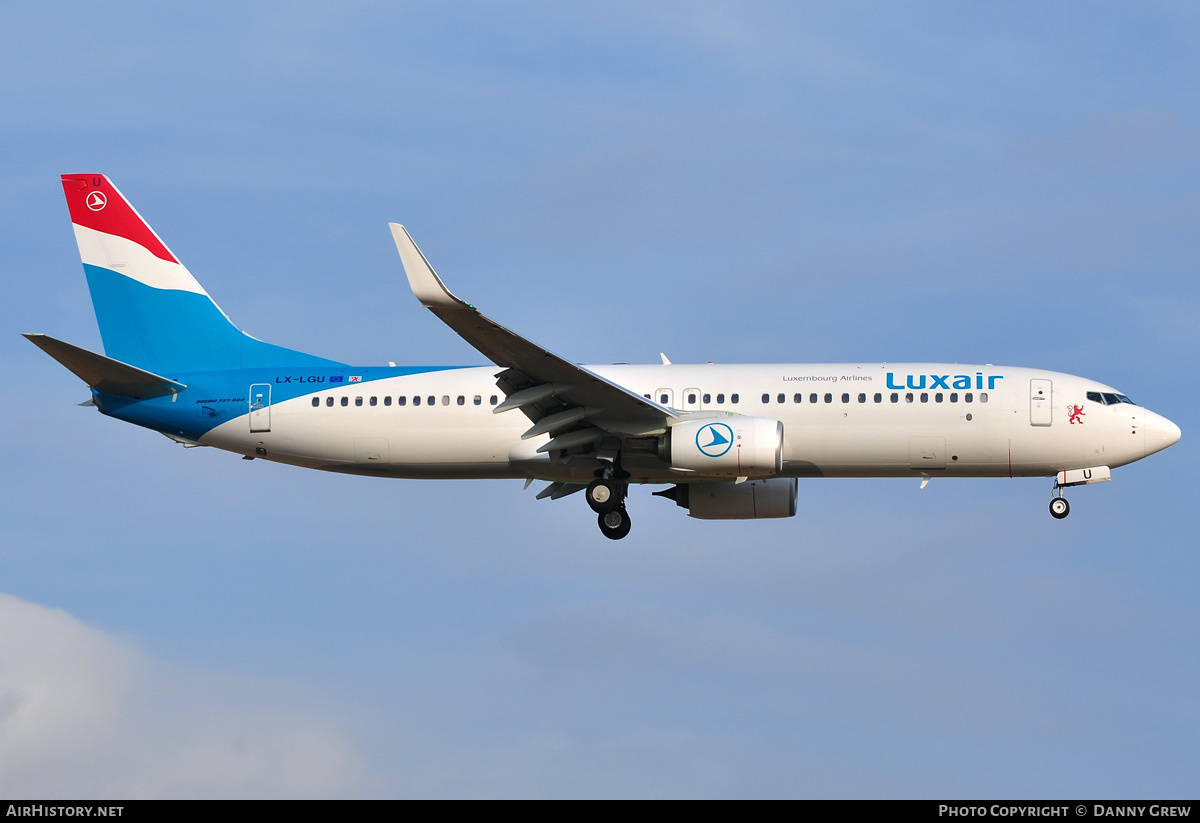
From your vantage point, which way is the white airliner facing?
to the viewer's right
